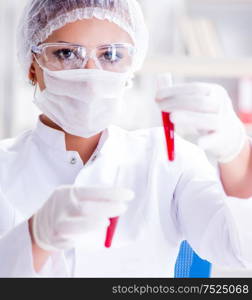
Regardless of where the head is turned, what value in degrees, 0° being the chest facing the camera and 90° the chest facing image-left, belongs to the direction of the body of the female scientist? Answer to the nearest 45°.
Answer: approximately 0°

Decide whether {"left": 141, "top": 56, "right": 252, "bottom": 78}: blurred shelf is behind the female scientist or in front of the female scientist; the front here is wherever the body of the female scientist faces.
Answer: behind
